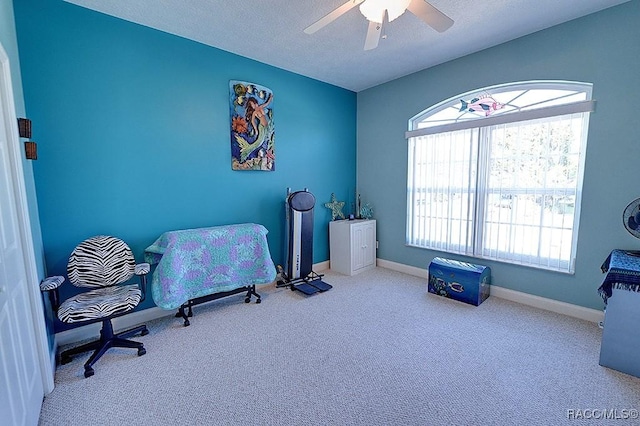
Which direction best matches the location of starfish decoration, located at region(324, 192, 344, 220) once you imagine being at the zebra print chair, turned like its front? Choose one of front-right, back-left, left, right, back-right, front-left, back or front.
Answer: left

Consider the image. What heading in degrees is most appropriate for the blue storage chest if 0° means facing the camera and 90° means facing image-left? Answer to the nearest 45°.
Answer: approximately 45°

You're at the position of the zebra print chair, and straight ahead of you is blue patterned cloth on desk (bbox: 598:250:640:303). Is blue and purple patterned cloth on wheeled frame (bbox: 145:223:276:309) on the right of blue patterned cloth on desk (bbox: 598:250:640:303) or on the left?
left

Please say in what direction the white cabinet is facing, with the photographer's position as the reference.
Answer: facing the viewer and to the right of the viewer

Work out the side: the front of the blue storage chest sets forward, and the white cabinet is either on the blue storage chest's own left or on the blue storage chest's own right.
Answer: on the blue storage chest's own right

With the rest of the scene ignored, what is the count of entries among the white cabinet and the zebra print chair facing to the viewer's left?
0

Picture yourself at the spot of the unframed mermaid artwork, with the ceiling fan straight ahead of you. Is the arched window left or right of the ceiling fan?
left

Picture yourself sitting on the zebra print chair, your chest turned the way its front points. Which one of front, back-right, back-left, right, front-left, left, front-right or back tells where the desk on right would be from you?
front-left

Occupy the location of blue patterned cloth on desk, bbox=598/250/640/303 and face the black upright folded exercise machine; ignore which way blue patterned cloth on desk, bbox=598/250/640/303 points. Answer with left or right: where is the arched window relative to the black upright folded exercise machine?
right

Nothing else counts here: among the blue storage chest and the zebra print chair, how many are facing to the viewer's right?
0

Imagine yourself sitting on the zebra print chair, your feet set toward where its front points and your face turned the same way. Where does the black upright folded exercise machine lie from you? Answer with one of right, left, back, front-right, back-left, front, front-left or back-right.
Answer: left
